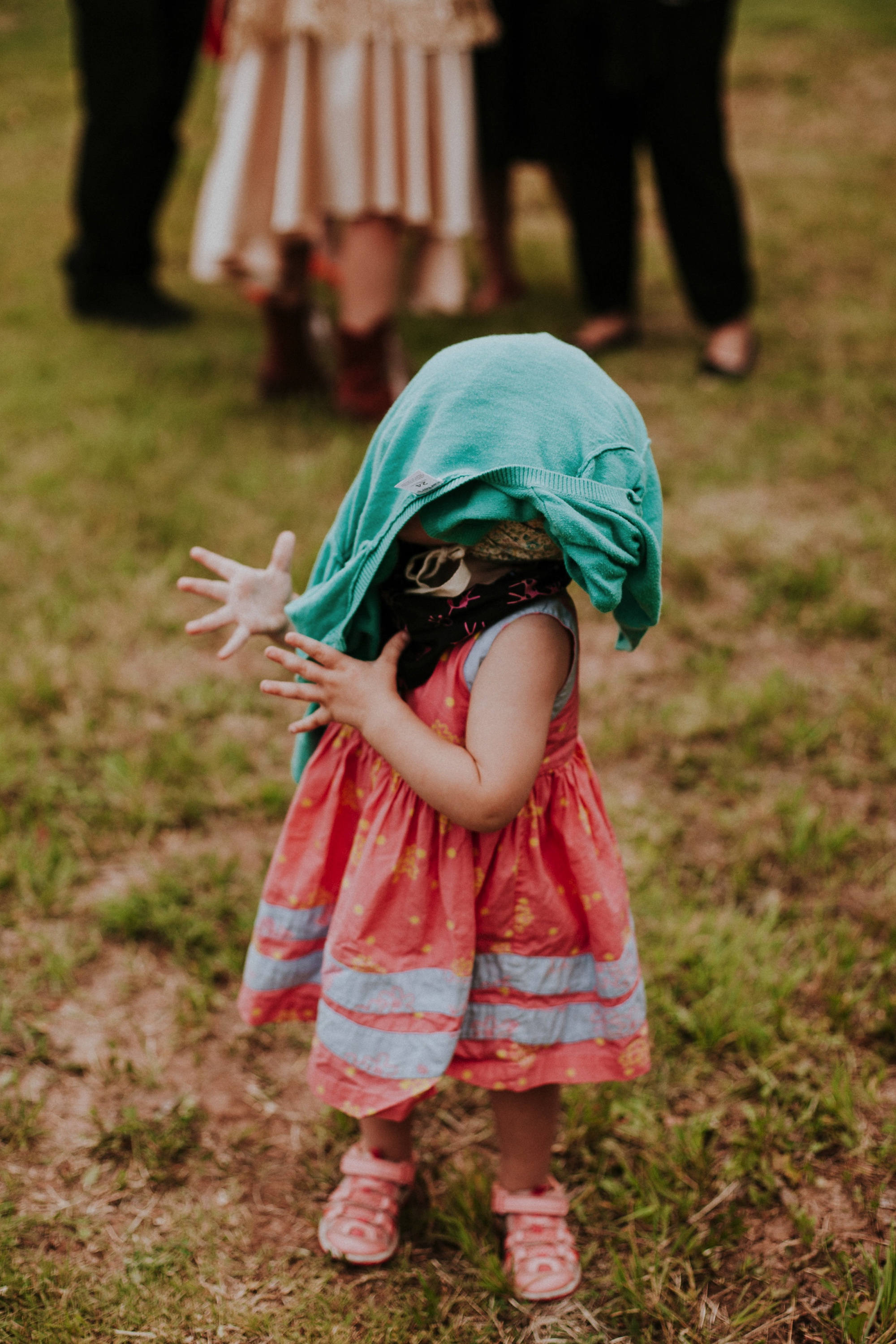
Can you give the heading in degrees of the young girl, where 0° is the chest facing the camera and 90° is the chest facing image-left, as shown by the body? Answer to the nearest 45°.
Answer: approximately 45°
